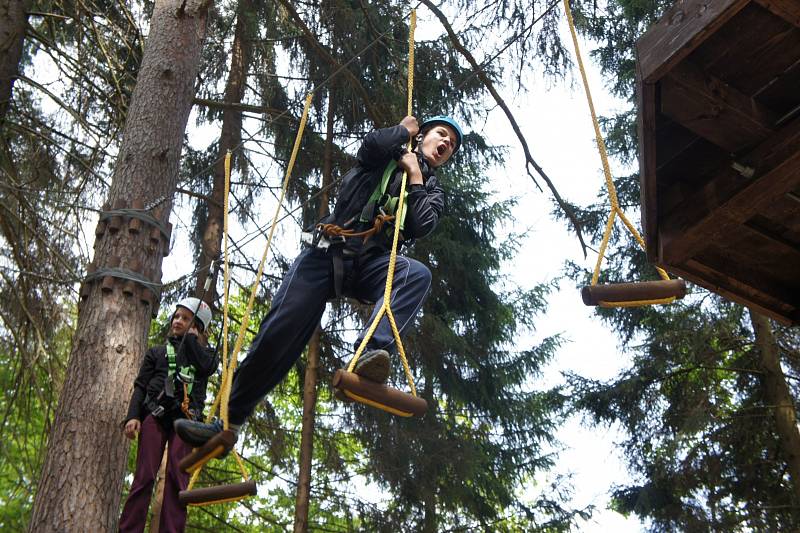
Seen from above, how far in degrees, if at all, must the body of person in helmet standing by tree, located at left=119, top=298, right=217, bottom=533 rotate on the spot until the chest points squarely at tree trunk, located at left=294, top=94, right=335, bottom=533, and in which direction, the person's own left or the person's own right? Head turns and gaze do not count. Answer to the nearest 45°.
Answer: approximately 135° to the person's own left

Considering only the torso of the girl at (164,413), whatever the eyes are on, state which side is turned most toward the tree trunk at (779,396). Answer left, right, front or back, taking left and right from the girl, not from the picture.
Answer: left

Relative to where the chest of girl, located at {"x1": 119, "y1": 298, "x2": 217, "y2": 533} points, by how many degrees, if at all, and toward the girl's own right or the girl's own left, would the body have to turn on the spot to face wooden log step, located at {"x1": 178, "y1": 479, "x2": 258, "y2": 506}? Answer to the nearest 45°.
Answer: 0° — they already face it

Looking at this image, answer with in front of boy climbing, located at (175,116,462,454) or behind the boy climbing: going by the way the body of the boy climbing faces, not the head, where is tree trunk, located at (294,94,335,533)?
behind

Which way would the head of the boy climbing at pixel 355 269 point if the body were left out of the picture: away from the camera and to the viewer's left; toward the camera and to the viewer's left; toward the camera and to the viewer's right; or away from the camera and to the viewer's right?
toward the camera and to the viewer's right

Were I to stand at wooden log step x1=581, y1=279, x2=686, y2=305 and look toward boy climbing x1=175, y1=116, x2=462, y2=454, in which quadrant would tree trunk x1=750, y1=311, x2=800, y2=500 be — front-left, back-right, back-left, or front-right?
back-right

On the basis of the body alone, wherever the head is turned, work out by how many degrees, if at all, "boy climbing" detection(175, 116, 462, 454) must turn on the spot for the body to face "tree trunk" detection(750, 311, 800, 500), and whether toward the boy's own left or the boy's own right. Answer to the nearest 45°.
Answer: approximately 90° to the boy's own left

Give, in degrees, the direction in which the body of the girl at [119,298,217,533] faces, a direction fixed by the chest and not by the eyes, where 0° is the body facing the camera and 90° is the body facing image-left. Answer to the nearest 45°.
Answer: approximately 0°

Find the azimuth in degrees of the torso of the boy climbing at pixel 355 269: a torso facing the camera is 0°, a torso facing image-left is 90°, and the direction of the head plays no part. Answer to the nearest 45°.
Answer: approximately 315°
